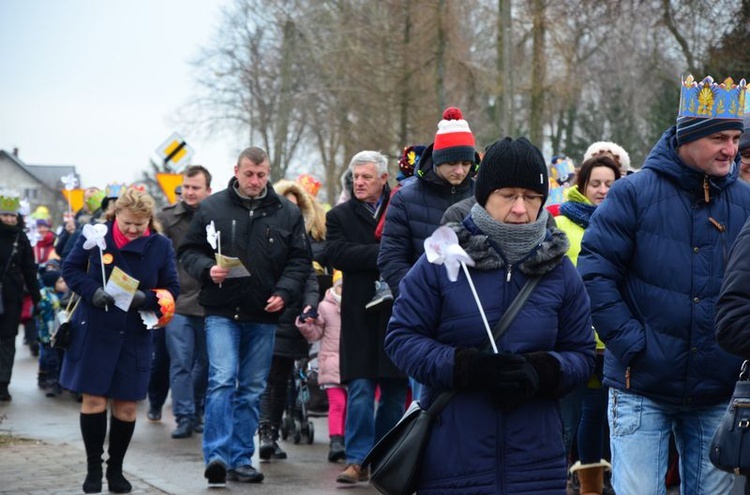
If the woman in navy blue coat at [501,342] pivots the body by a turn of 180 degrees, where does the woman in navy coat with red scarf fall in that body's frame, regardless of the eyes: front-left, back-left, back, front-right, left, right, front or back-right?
front-left

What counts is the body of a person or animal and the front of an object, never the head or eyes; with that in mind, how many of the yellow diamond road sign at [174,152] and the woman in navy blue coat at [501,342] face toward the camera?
2

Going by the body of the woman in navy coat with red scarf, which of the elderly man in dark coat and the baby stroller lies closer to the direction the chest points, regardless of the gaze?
the elderly man in dark coat

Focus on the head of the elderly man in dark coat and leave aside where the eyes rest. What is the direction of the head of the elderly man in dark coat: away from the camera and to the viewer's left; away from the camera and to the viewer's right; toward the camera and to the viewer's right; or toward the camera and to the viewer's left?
toward the camera and to the viewer's left

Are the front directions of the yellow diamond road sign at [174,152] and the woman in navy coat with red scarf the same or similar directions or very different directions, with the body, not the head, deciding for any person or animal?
same or similar directions

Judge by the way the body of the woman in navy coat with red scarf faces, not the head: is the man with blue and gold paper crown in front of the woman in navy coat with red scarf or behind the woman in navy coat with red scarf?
in front

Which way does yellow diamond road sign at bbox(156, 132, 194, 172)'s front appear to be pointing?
toward the camera

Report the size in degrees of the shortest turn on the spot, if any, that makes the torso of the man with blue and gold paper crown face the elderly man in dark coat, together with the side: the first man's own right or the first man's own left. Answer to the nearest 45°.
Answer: approximately 180°

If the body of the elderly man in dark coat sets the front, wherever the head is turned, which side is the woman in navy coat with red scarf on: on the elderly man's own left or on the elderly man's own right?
on the elderly man's own right

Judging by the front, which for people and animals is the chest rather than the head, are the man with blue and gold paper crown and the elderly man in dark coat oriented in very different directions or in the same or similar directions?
same or similar directions

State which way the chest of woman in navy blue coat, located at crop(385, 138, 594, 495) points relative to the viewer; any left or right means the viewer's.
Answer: facing the viewer

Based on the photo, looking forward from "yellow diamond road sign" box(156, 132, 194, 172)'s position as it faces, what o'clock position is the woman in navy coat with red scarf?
The woman in navy coat with red scarf is roughly at 12 o'clock from the yellow diamond road sign.
